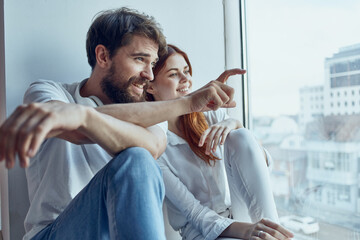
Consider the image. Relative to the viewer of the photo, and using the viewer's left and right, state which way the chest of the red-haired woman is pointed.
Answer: facing the viewer and to the right of the viewer

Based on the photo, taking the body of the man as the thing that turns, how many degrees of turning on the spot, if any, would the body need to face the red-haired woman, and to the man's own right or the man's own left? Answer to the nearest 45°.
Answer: approximately 90° to the man's own left

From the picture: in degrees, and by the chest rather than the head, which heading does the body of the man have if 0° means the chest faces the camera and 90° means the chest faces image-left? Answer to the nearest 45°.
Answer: approximately 315°

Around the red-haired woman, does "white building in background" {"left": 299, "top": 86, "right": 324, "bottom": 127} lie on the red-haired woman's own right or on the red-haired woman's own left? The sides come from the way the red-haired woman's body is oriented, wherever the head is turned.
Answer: on the red-haired woman's own left

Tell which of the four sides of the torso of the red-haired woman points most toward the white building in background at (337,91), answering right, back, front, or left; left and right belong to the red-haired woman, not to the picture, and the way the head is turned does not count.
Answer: left

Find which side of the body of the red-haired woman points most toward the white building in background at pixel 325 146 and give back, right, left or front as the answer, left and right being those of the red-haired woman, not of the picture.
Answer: left

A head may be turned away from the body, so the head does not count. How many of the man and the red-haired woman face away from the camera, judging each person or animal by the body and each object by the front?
0

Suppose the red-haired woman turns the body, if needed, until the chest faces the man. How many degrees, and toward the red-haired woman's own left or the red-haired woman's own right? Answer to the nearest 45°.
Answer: approximately 90° to the red-haired woman's own right
